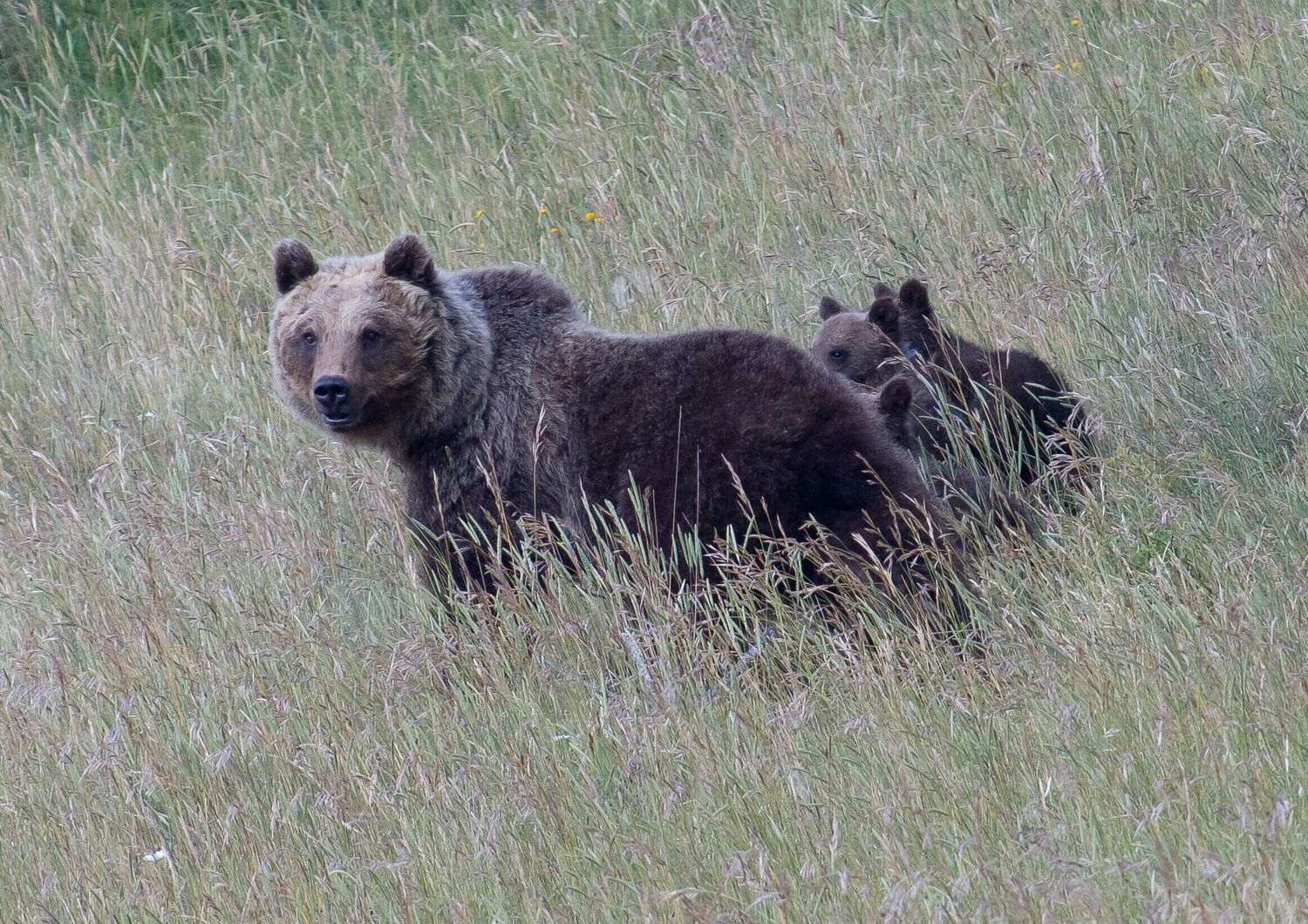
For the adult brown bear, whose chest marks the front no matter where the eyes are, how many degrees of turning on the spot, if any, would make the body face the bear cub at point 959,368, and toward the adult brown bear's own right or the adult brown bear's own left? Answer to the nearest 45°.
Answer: approximately 135° to the adult brown bear's own right

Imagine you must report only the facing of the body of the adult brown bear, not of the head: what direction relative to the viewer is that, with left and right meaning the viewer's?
facing to the left of the viewer
